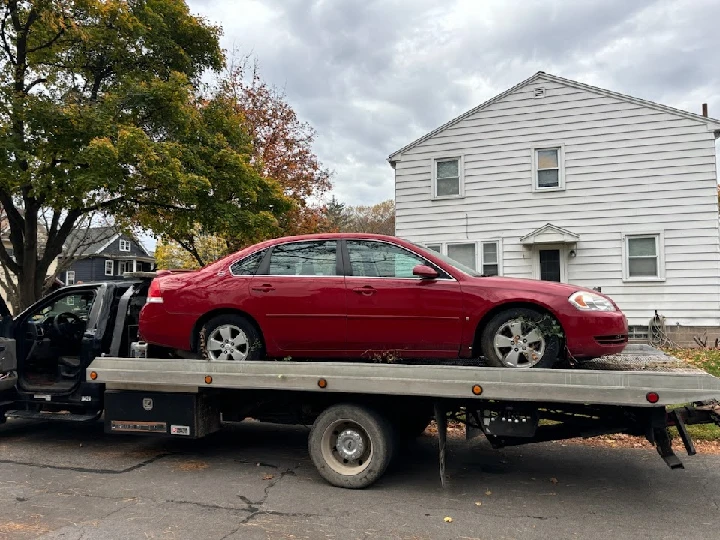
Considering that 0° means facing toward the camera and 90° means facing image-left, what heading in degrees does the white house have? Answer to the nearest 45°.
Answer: approximately 0°

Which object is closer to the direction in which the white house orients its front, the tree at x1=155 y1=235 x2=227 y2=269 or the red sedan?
the red sedan

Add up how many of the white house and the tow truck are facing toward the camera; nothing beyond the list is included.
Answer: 1

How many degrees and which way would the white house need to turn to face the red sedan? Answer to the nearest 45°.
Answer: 0° — it already faces it

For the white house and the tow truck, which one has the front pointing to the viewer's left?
the tow truck

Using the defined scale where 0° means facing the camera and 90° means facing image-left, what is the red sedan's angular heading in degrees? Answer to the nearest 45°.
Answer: approximately 270°

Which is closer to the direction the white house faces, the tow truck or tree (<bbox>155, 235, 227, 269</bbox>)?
the tow truck

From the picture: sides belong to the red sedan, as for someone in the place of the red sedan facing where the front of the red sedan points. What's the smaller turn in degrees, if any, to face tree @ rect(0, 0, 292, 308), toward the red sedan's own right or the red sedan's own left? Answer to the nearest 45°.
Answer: approximately 135° to the red sedan's own left

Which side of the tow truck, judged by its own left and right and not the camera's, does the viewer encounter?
left

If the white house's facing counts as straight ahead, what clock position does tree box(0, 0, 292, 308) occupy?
The tree is roughly at 2 o'clock from the white house.

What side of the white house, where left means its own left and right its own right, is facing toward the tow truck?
front

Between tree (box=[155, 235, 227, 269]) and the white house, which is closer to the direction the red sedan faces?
the white house

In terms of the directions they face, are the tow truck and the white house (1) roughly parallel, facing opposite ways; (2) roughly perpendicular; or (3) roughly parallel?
roughly perpendicular

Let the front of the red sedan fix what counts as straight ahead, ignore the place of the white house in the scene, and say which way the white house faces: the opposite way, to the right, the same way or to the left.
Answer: to the right
